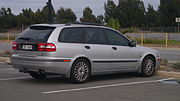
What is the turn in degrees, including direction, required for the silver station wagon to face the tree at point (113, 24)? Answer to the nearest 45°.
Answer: approximately 45° to its left

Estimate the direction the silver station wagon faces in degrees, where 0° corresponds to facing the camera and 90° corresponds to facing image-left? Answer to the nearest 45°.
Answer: approximately 225°
